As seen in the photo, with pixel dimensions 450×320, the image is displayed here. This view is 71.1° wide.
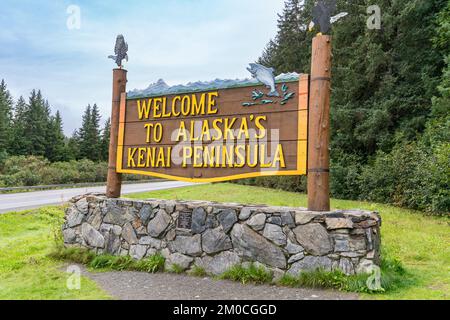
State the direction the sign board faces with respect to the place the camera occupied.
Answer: facing the viewer and to the left of the viewer

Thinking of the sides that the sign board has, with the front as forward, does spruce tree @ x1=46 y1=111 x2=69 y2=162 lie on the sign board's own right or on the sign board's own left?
on the sign board's own right

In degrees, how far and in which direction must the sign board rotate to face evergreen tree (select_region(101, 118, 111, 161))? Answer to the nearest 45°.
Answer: approximately 135° to its right
